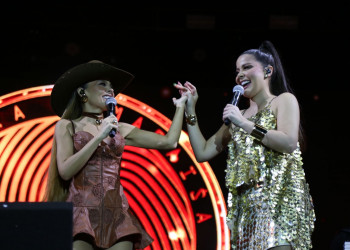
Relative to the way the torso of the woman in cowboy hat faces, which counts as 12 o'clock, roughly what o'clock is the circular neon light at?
The circular neon light is roughly at 8 o'clock from the woman in cowboy hat.

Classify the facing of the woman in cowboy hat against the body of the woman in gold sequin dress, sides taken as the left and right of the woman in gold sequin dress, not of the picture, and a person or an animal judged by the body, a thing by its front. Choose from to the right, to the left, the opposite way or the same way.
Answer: to the left

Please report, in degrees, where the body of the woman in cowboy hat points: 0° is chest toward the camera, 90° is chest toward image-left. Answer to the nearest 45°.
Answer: approximately 315°

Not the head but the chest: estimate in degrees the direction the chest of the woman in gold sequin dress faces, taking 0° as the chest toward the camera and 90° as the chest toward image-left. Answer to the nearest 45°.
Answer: approximately 45°

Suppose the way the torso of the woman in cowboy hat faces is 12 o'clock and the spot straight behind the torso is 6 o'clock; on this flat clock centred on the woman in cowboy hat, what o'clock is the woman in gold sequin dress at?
The woman in gold sequin dress is roughly at 11 o'clock from the woman in cowboy hat.

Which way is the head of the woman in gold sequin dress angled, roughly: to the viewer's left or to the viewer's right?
to the viewer's left

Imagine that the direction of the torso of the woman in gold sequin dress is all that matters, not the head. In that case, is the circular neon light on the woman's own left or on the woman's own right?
on the woman's own right

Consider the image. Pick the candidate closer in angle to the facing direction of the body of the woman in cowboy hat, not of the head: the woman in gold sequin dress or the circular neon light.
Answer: the woman in gold sequin dress

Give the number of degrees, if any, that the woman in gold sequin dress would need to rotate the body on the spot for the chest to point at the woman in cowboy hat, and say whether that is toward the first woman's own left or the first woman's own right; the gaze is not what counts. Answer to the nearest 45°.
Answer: approximately 45° to the first woman's own right
